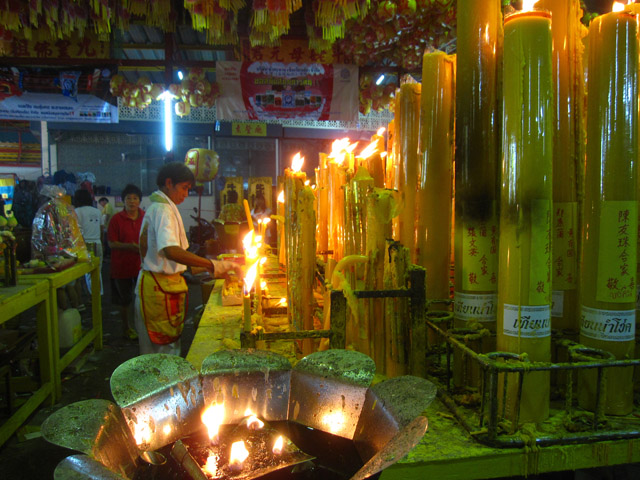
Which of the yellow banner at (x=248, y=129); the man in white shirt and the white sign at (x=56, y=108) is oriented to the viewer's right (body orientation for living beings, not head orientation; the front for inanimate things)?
the man in white shirt

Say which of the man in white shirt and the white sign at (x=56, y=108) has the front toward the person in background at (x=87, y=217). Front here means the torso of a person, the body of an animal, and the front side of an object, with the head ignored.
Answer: the white sign

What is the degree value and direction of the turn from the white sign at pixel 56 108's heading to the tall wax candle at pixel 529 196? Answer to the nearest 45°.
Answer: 0° — it already faces it

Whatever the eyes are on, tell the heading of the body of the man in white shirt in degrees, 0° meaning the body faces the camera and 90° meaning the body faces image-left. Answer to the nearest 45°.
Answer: approximately 270°

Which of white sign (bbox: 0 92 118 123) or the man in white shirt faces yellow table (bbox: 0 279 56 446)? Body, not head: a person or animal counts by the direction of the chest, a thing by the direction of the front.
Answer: the white sign

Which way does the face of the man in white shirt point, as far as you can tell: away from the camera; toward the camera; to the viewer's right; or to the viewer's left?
to the viewer's right

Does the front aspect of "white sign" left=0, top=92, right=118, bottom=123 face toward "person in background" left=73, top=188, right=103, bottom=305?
yes

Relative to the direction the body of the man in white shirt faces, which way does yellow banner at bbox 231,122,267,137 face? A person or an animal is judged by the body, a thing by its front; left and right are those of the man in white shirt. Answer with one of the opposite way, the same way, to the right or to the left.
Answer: to the right

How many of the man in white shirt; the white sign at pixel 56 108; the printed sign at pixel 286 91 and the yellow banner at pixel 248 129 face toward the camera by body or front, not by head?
3

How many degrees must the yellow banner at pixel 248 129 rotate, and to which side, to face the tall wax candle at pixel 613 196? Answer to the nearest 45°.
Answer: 0° — it already faces it

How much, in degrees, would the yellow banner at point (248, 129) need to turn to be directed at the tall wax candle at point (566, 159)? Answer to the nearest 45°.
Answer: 0° — it already faces it

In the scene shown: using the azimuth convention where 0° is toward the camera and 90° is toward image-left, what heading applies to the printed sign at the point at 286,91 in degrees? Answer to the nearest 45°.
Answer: approximately 0°
